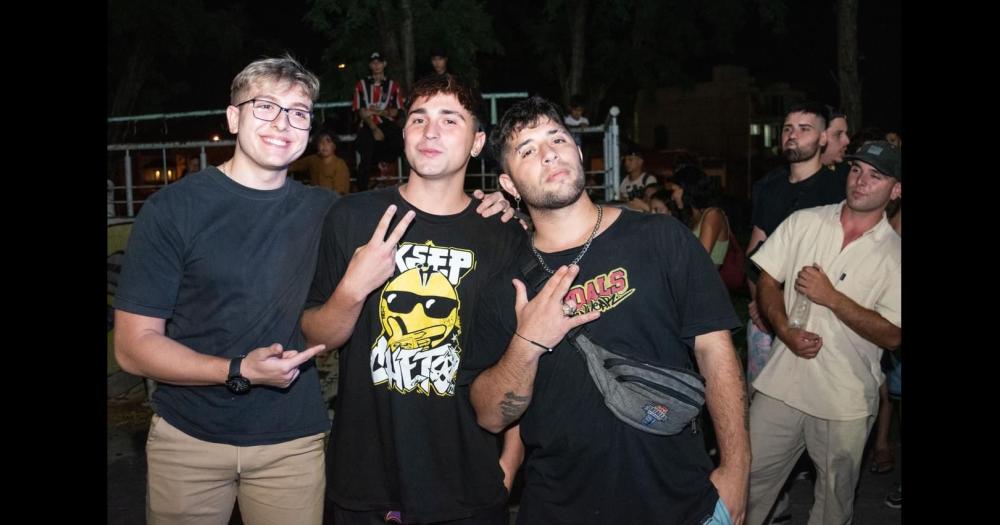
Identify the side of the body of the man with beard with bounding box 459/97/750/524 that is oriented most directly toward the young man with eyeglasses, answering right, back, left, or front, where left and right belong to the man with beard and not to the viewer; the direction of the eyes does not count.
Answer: right

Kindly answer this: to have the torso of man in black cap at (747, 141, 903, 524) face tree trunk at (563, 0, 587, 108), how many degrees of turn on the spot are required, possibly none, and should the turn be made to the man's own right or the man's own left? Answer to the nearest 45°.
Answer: approximately 135° to the man's own right

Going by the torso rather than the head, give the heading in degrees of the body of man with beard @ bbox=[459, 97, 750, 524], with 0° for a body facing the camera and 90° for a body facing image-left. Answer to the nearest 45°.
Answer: approximately 0°

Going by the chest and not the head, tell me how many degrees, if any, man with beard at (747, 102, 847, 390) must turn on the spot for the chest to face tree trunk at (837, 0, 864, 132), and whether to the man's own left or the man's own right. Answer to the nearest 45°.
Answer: approximately 135° to the man's own right

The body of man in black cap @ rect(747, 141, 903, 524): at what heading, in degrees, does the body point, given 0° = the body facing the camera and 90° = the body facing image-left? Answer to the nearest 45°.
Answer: approximately 45°

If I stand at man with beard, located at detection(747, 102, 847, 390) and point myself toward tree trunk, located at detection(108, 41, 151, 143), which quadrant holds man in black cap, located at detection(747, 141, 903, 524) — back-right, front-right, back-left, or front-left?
back-left
